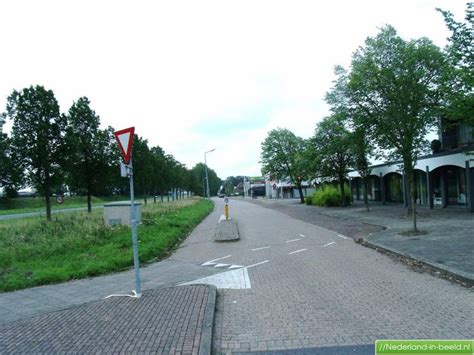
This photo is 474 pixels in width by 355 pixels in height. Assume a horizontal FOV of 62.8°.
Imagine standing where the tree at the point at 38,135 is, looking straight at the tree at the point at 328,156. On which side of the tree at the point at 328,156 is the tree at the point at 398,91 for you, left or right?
right

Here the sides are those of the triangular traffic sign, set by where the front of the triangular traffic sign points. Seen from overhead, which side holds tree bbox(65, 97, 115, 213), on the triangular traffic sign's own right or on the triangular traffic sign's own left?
on the triangular traffic sign's own right

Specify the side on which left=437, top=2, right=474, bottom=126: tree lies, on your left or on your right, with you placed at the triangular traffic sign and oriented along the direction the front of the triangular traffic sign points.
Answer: on your left

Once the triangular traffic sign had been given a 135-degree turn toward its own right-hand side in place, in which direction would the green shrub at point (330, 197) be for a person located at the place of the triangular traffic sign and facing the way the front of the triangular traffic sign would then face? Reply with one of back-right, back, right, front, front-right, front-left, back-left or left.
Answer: front-right

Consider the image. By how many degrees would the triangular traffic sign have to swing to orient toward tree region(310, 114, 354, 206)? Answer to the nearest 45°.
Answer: approximately 180°

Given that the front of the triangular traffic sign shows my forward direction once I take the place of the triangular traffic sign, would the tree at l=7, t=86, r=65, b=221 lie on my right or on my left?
on my right

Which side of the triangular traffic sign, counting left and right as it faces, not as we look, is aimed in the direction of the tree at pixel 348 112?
back

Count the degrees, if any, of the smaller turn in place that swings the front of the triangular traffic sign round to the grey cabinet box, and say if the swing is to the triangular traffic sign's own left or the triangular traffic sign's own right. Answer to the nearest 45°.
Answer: approximately 135° to the triangular traffic sign's own right

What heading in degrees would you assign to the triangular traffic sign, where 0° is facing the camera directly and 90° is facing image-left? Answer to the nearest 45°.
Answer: approximately 45°
